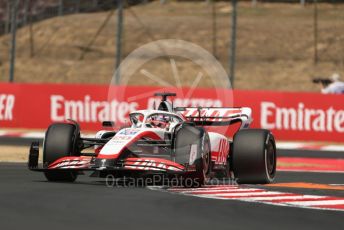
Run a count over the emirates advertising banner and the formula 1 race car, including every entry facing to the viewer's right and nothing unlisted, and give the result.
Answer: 0

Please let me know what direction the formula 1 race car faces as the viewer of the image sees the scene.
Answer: facing the viewer and to the left of the viewer

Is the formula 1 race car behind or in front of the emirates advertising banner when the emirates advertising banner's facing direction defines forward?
in front

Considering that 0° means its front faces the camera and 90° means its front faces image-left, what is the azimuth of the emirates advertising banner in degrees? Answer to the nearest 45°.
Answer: approximately 0°

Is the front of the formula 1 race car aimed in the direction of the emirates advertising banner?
no
